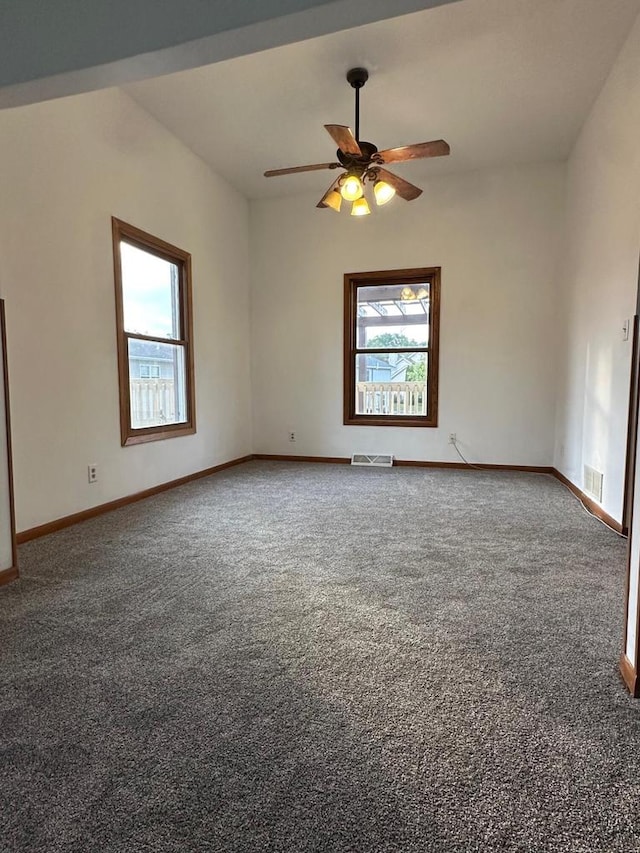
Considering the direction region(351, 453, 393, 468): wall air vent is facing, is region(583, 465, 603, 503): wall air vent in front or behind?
in front

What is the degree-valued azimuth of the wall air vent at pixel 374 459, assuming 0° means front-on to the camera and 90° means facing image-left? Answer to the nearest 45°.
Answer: approximately 0°

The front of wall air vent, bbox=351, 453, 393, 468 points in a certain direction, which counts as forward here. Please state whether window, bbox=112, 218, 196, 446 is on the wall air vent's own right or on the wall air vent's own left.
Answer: on the wall air vent's own right
